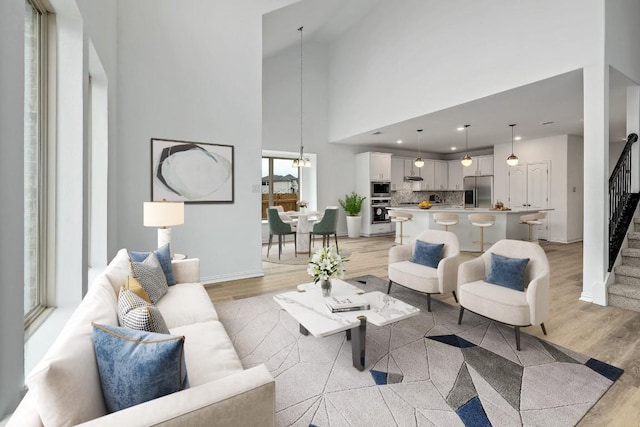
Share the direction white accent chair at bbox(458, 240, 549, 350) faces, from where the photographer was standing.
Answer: facing the viewer and to the left of the viewer

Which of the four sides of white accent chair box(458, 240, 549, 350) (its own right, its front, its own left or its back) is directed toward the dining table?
right

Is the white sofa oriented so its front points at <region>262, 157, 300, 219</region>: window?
no

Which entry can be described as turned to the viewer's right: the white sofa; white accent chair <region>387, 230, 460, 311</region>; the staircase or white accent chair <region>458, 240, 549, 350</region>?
the white sofa

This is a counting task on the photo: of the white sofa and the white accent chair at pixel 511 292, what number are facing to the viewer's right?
1

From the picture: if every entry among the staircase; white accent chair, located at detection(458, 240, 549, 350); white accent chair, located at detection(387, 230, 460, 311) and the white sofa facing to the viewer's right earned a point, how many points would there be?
1

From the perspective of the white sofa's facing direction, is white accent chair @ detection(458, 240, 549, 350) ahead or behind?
ahead

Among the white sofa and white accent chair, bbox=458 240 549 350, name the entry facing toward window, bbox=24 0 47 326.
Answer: the white accent chair

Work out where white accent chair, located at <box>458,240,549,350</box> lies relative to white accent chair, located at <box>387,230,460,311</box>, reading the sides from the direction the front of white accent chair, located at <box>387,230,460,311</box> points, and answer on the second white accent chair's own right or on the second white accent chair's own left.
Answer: on the second white accent chair's own left

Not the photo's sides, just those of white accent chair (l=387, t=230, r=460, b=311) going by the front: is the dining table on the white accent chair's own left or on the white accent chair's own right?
on the white accent chair's own right

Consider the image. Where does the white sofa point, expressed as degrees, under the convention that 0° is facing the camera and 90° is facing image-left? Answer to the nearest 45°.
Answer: approximately 270°

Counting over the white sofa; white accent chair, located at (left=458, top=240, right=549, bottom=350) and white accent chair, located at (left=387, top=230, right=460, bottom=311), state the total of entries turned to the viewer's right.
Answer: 1

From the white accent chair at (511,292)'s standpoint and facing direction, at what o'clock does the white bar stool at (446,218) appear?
The white bar stool is roughly at 4 o'clock from the white accent chair.

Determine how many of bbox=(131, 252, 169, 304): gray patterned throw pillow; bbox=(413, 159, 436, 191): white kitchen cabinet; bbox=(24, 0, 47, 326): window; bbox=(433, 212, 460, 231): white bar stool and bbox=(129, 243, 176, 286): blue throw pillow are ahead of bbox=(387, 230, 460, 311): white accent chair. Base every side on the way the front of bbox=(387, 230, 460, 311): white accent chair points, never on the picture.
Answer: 3

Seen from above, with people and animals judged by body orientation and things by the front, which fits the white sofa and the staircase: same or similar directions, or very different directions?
very different directions

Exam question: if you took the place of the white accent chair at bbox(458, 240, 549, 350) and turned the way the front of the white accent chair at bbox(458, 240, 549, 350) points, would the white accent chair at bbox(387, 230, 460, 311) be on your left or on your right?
on your right

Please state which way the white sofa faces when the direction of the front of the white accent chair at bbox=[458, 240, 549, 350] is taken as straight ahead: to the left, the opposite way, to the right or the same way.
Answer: the opposite way

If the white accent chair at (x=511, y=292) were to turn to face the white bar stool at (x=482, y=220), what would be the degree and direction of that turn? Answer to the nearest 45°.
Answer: approximately 135° to its right
